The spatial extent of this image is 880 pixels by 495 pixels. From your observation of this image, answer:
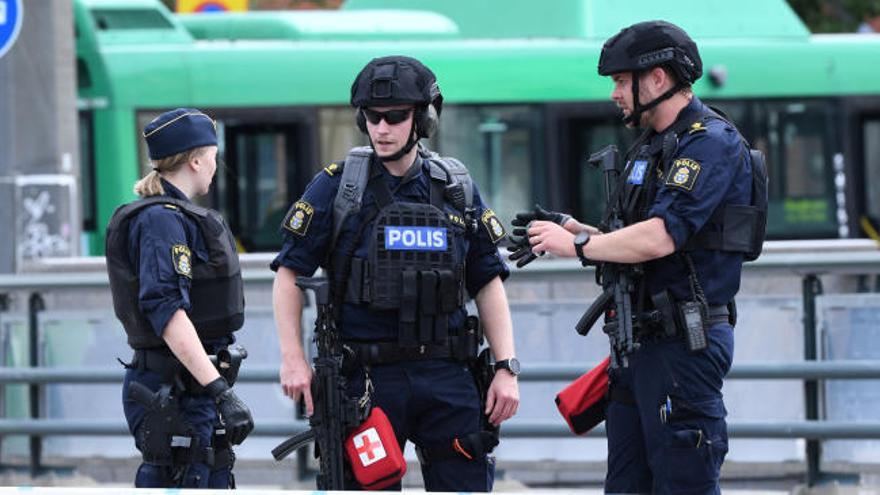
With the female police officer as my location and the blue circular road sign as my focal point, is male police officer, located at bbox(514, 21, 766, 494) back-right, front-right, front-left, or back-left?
back-right

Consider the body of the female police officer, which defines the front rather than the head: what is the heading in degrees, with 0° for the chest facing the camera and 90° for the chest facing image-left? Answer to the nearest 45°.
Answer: approximately 270°

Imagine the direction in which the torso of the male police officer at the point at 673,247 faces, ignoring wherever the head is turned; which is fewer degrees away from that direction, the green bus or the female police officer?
the female police officer

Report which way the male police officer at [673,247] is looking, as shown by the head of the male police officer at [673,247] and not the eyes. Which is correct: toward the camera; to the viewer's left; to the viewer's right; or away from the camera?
to the viewer's left

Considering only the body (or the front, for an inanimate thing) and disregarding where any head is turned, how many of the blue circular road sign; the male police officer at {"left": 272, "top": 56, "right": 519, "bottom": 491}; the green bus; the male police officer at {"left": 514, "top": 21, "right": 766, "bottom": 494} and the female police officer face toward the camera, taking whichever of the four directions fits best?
2

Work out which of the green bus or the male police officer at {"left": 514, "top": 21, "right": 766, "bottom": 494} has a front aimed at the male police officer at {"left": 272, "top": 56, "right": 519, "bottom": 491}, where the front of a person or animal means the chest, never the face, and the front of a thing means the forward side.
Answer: the male police officer at {"left": 514, "top": 21, "right": 766, "bottom": 494}

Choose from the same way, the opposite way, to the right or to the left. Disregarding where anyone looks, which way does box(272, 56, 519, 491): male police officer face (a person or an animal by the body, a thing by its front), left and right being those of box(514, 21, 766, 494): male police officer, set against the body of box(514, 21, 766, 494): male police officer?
to the left

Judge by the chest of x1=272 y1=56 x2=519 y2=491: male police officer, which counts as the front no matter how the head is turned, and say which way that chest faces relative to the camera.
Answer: toward the camera

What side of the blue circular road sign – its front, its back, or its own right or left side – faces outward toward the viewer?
front

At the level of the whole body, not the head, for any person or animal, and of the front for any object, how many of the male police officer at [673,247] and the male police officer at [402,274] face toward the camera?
1

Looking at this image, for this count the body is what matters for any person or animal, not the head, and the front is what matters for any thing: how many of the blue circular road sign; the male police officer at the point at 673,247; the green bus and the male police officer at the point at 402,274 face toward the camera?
2

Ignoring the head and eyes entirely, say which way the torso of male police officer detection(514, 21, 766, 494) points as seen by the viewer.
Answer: to the viewer's left

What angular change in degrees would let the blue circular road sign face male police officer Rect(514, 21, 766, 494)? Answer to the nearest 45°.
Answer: approximately 45° to its left
